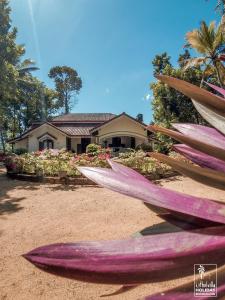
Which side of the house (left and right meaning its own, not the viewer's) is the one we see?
front

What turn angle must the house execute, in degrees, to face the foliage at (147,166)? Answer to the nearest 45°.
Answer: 0° — it already faces it

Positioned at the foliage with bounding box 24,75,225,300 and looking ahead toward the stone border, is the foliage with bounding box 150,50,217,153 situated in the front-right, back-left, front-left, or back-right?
front-right

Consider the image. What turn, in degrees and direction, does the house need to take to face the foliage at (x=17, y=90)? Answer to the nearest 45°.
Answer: approximately 135° to its right

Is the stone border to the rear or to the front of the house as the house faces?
to the front

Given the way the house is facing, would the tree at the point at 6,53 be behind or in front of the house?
in front

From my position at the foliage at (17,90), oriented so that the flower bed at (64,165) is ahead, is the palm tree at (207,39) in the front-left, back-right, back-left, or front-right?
front-left

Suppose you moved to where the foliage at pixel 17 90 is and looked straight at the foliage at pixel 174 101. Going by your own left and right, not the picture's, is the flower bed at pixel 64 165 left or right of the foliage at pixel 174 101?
right

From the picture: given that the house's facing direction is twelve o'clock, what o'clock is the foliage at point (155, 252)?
The foliage is roughly at 12 o'clock from the house.

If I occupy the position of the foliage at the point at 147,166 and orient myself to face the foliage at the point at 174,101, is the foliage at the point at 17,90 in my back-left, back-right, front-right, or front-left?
front-left

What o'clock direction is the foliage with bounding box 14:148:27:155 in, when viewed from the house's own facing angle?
The foliage is roughly at 3 o'clock from the house.

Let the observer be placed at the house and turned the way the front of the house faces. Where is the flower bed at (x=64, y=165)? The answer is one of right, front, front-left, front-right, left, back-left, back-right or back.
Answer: front
